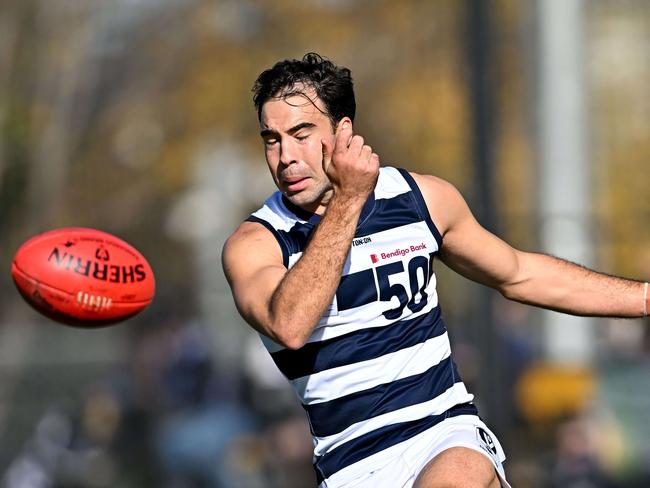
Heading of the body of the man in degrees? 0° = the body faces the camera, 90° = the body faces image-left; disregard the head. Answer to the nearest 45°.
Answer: approximately 0°

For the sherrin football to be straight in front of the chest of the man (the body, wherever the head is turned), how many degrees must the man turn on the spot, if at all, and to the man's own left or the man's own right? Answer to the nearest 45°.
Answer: approximately 90° to the man's own right

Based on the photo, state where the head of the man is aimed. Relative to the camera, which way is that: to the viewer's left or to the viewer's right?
to the viewer's left
